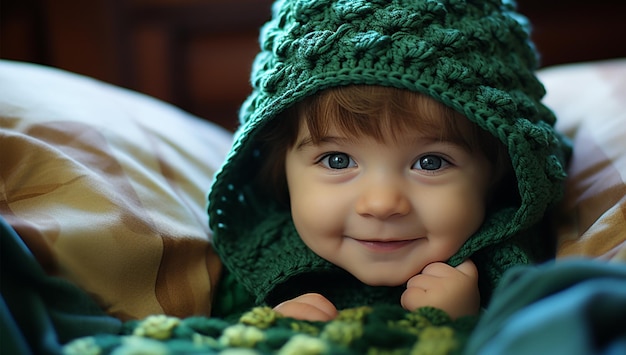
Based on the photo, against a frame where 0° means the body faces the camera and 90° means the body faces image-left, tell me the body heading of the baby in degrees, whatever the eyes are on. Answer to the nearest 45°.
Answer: approximately 0°
